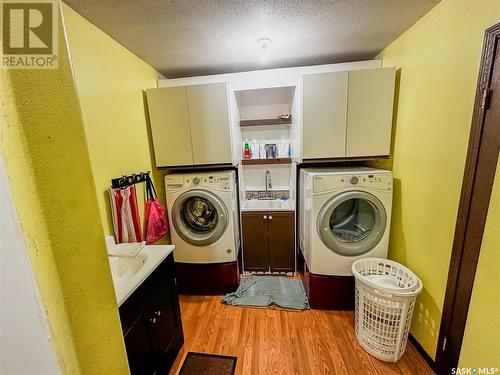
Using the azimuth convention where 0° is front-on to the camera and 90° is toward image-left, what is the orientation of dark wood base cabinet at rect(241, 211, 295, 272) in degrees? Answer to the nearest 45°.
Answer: approximately 0°

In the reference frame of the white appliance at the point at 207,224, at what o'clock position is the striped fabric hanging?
The striped fabric hanging is roughly at 2 o'clock from the white appliance.

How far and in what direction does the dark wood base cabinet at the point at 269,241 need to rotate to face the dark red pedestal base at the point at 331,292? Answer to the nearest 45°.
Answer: approximately 45° to its left

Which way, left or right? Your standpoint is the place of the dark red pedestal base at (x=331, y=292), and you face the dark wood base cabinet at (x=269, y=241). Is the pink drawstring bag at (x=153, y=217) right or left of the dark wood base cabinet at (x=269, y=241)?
left

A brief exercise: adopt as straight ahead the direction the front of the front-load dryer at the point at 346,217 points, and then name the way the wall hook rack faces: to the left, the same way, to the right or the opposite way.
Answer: to the left

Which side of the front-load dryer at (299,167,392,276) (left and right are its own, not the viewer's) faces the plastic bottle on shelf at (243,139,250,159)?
right
